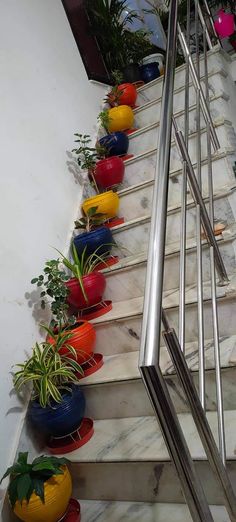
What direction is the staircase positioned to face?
toward the camera
